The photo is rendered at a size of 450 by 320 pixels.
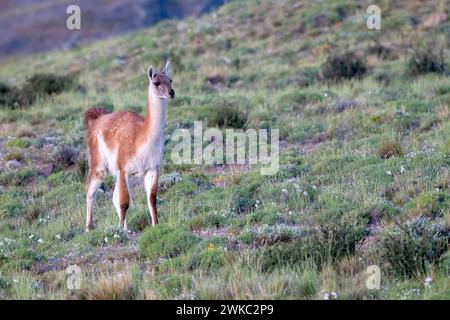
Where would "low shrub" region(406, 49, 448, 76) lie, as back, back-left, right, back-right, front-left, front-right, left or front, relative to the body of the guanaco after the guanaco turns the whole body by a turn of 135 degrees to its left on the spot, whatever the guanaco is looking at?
front-right

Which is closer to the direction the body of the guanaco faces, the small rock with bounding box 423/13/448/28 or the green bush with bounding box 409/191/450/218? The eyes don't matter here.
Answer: the green bush

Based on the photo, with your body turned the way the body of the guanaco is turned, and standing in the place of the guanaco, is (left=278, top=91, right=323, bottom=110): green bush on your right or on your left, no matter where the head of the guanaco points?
on your left

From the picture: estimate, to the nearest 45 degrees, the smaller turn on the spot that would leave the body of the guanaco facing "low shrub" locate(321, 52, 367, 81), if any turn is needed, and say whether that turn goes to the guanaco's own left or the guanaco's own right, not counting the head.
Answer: approximately 90° to the guanaco's own left

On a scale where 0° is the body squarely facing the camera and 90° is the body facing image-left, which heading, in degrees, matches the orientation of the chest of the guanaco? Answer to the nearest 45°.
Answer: approximately 315°

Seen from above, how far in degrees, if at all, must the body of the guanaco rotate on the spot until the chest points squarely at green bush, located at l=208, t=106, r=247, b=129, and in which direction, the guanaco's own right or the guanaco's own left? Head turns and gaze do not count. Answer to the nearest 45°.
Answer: approximately 135° to the guanaco's own left

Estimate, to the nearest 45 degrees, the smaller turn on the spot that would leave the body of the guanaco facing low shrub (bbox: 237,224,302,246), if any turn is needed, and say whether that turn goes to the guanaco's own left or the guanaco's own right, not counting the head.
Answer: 0° — it already faces it

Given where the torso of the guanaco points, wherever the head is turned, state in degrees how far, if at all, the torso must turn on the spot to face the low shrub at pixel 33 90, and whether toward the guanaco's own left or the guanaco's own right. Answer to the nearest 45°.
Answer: approximately 135° to the guanaco's own left

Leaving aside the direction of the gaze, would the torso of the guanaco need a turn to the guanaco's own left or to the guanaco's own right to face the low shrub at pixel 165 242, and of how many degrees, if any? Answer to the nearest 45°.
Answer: approximately 45° to the guanaco's own right

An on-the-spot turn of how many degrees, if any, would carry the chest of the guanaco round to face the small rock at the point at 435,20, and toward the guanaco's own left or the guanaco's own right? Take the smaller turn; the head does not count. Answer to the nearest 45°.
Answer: approximately 90° to the guanaco's own left

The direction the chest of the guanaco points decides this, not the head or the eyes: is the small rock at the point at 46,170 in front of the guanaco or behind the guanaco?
behind

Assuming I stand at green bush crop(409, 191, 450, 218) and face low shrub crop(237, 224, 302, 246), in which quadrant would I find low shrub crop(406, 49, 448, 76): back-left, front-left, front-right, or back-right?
back-right

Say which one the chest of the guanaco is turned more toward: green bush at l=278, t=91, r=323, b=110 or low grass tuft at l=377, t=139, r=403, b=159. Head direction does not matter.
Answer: the low grass tuft

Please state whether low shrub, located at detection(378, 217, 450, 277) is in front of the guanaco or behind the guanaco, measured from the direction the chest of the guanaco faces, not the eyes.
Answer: in front

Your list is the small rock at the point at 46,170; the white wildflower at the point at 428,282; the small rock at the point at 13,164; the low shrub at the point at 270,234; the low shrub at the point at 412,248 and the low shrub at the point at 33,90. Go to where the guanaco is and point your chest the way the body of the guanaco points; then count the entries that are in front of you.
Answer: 3

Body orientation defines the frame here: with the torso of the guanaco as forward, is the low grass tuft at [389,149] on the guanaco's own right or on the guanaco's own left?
on the guanaco's own left

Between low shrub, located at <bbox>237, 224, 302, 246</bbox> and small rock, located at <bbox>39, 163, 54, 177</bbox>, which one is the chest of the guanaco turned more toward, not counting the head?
the low shrub

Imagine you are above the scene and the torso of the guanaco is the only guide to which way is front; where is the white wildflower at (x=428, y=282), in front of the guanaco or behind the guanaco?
in front
